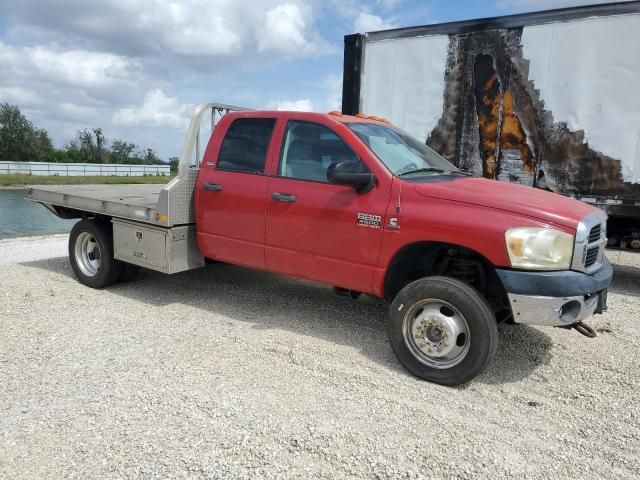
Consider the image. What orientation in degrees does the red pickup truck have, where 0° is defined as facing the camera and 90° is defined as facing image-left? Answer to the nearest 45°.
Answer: approximately 315°
